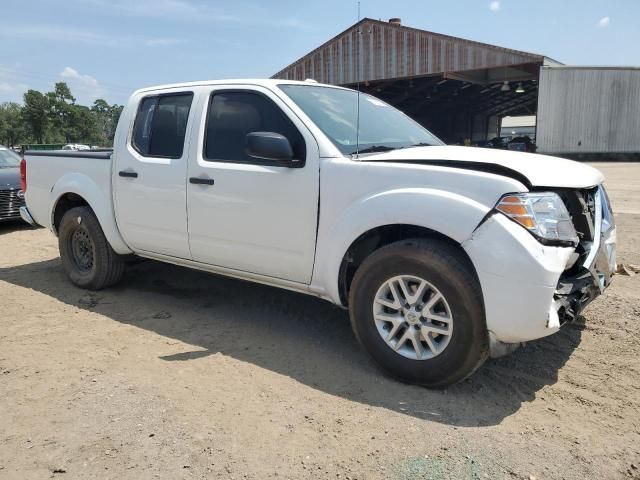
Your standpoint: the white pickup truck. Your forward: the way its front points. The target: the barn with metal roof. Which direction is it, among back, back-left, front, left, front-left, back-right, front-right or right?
back-left

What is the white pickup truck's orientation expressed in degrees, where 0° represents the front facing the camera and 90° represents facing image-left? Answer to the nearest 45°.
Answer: approximately 315°
